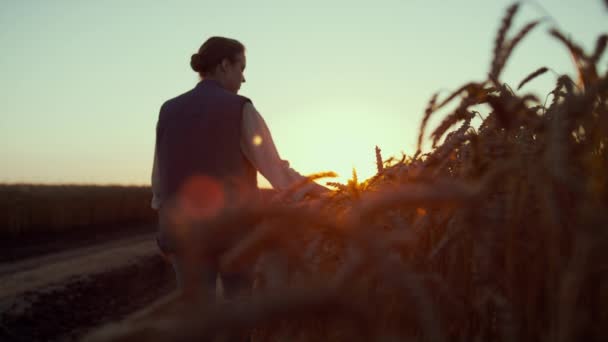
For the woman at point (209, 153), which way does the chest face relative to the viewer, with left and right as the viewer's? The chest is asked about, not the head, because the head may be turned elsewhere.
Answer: facing away from the viewer and to the right of the viewer

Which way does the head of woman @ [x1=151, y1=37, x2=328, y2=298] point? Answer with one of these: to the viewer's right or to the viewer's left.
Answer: to the viewer's right
